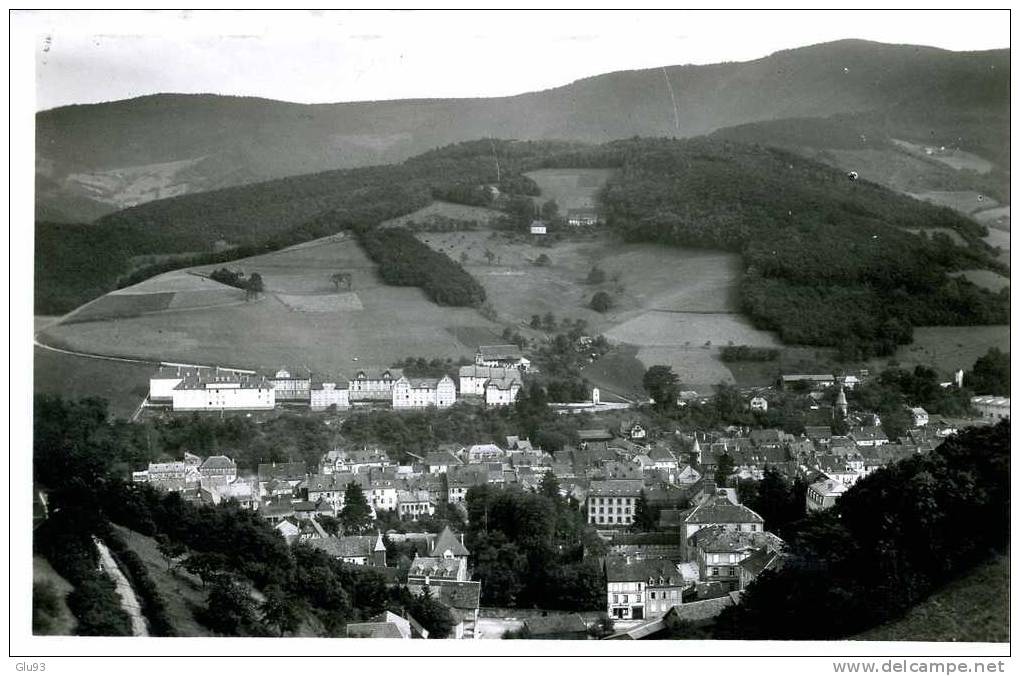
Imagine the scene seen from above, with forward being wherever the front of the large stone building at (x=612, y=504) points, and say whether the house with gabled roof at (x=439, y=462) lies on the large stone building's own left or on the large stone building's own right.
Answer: on the large stone building's own right

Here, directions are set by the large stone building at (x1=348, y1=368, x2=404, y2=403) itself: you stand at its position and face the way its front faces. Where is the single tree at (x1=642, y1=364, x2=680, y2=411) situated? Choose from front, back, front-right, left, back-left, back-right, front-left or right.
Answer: left

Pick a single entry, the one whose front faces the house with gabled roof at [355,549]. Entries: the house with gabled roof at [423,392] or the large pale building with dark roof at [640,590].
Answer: the house with gabled roof at [423,392]

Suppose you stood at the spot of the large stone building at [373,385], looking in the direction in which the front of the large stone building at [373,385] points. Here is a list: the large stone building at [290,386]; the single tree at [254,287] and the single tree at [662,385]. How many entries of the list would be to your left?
1

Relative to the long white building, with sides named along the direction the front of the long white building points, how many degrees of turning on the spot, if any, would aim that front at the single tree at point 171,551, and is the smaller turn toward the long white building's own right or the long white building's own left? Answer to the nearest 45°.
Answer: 0° — it already faces it

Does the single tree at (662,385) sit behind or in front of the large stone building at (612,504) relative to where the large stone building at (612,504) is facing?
behind

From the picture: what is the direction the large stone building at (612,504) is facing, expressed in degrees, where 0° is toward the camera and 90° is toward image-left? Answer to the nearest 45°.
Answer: approximately 0°

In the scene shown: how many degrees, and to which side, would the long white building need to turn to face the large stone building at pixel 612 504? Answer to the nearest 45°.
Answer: approximately 45° to its left

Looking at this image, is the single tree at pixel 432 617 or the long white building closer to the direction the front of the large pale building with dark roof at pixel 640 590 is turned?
the single tree
